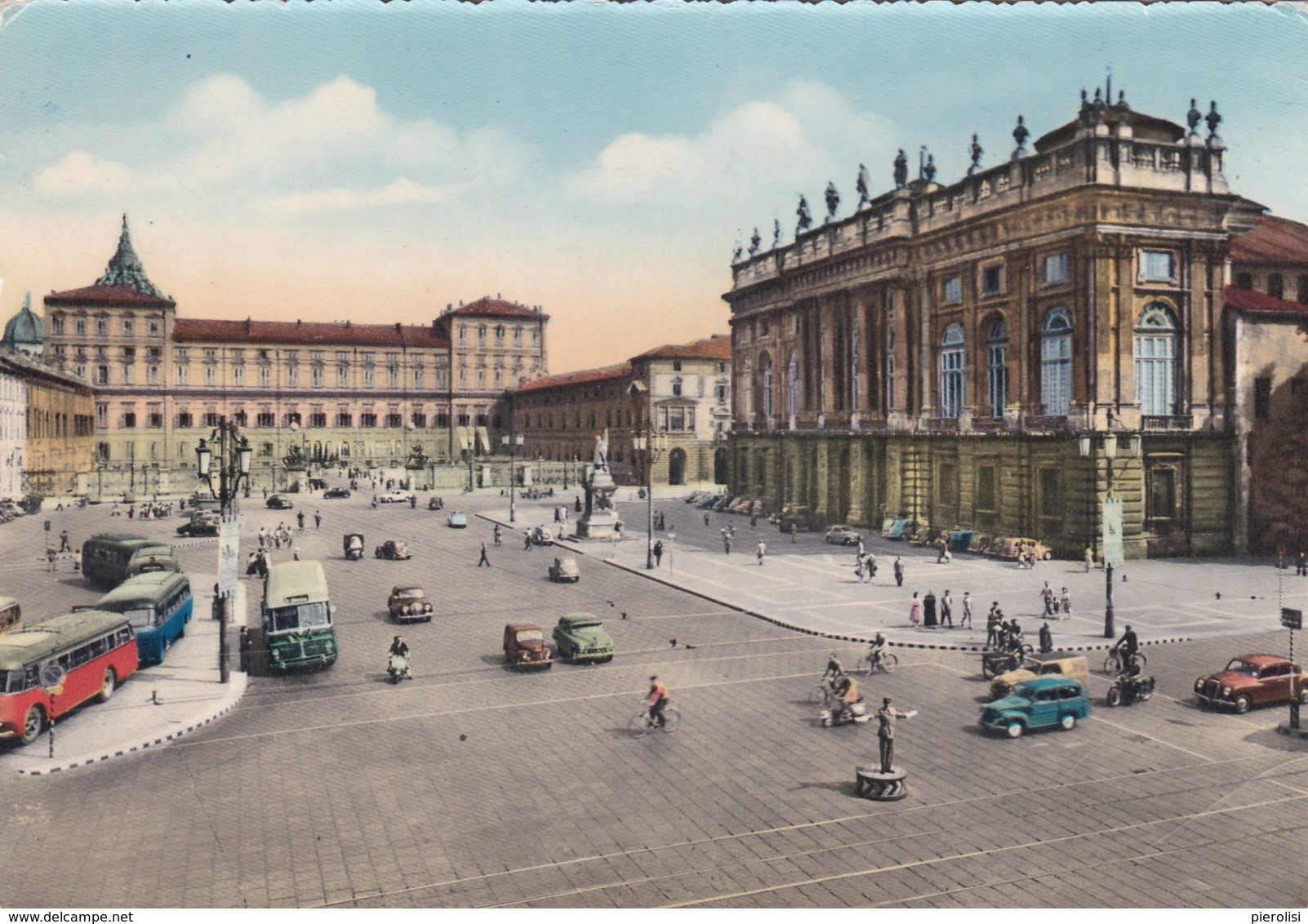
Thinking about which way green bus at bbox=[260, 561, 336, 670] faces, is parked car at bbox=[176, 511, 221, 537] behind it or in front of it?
behind

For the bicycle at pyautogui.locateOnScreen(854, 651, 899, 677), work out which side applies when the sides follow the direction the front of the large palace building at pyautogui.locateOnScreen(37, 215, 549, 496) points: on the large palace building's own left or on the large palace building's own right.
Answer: on the large palace building's own left

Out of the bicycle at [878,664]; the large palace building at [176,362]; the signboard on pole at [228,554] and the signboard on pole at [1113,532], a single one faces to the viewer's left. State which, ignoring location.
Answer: the bicycle

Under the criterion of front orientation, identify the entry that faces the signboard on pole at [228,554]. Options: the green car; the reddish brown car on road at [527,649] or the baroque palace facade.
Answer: the baroque palace facade

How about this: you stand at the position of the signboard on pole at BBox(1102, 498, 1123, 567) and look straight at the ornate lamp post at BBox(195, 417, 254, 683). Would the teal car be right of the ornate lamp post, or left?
left

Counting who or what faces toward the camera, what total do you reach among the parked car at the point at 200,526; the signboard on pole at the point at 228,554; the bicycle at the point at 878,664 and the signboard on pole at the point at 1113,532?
2
